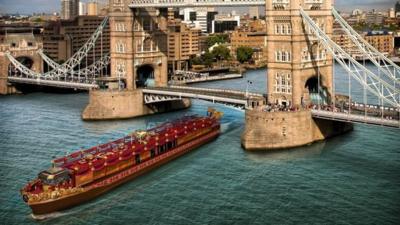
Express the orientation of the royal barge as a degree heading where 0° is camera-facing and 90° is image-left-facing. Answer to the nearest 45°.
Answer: approximately 45°
